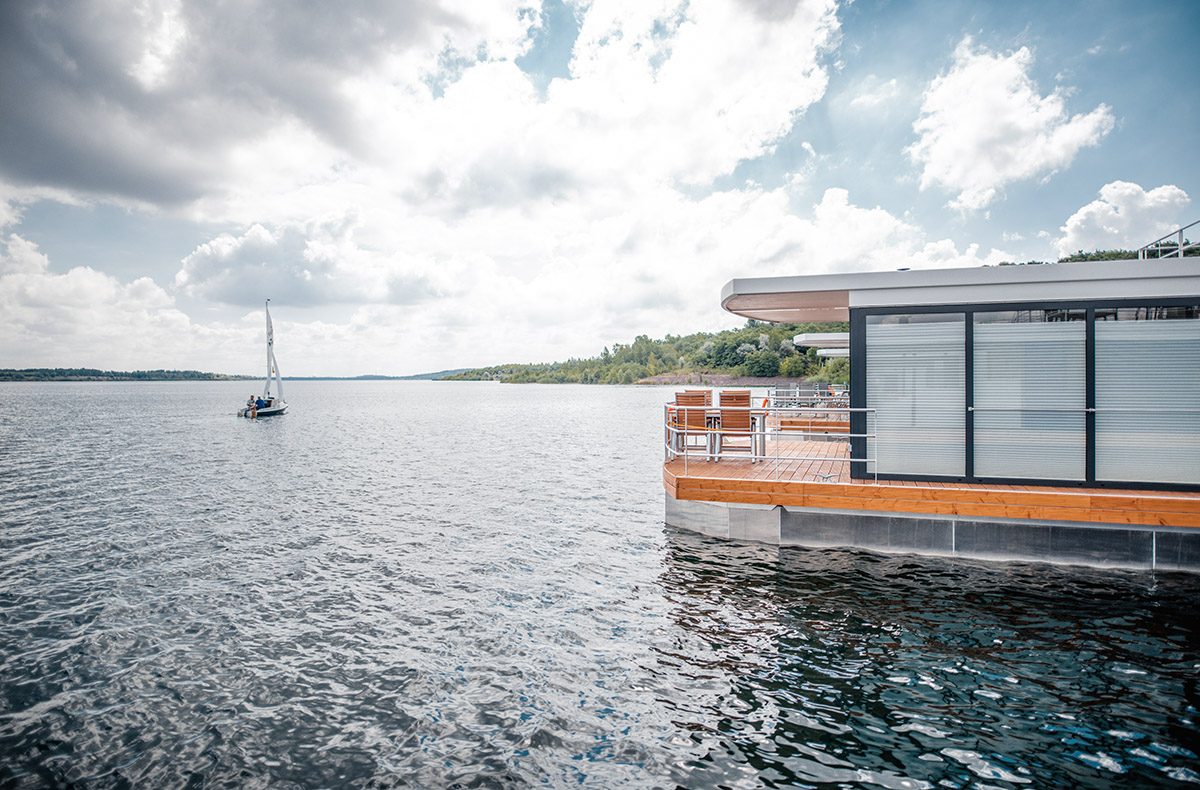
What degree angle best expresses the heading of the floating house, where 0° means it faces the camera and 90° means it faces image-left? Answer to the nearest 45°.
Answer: approximately 90°

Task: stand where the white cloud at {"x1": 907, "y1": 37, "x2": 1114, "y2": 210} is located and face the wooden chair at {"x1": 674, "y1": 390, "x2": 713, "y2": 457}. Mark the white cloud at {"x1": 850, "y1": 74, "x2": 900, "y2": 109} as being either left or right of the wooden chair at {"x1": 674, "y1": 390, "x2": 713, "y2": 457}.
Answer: right

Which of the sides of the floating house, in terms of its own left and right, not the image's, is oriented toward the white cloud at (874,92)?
right
